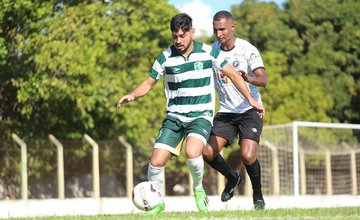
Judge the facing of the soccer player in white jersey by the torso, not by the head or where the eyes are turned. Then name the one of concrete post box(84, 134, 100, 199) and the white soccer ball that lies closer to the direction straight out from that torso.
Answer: the white soccer ball

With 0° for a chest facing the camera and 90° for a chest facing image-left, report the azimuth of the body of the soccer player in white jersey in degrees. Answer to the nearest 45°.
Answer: approximately 45°

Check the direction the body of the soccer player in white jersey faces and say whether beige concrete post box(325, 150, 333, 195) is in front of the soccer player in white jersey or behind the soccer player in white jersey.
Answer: behind
